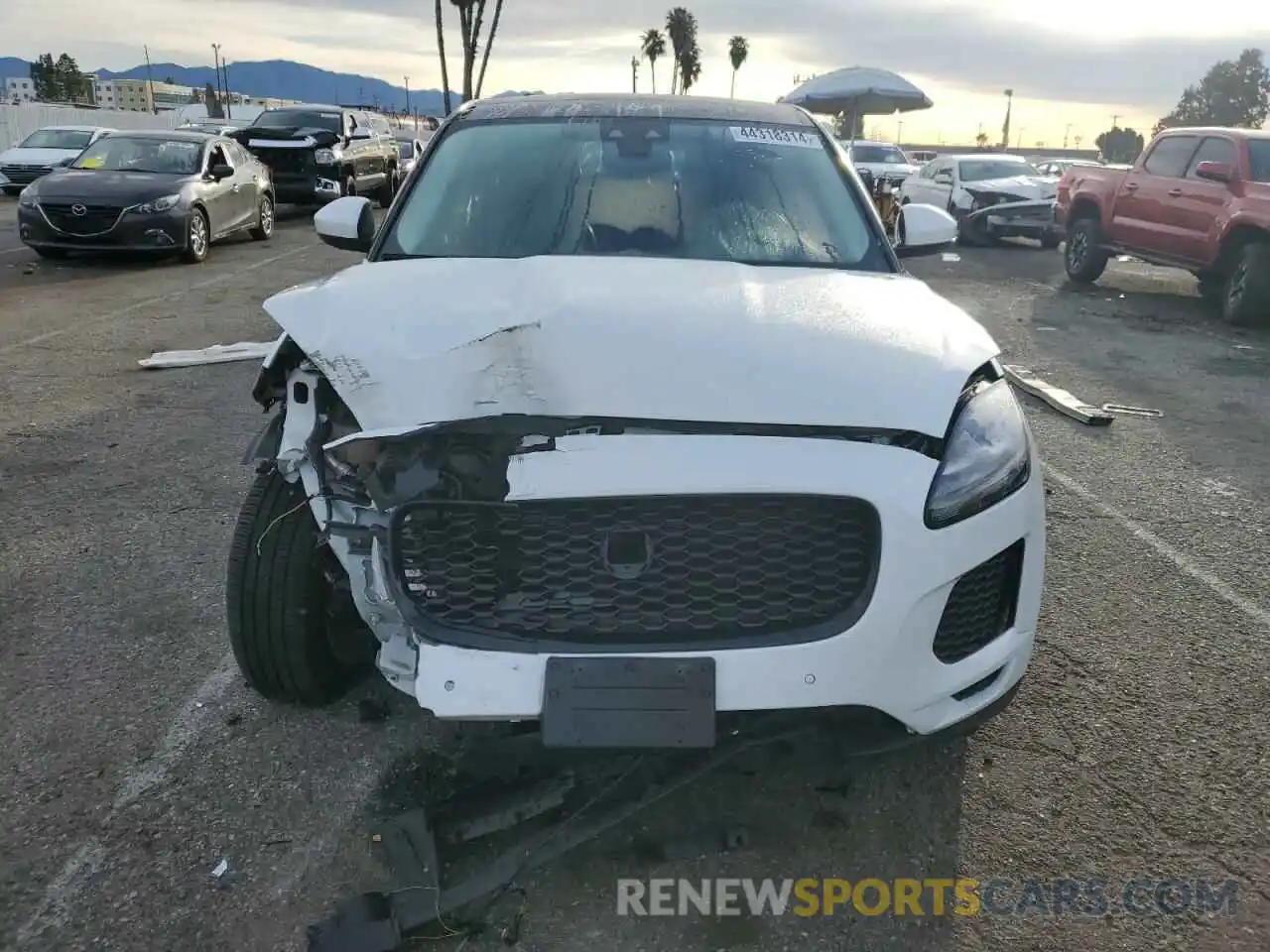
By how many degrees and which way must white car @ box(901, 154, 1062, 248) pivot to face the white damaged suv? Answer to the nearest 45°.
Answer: approximately 45° to its right

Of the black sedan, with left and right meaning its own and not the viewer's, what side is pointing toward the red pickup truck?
left

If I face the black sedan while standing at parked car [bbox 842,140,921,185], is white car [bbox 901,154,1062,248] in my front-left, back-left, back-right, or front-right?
front-left

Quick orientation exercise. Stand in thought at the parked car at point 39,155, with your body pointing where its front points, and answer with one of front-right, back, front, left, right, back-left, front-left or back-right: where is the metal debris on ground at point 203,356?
front-left

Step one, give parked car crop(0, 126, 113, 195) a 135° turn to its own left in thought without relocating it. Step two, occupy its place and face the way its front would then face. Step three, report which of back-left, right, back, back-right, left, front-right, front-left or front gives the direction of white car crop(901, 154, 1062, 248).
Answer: front-right

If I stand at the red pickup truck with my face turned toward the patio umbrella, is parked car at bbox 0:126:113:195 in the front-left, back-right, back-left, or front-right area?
front-left

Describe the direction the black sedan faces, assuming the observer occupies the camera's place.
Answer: facing the viewer and to the left of the viewer

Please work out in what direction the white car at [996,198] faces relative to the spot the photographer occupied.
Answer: facing the viewer and to the right of the viewer

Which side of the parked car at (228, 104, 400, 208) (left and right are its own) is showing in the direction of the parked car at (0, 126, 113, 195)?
right

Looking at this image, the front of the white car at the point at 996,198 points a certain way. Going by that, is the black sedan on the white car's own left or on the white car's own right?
on the white car's own right

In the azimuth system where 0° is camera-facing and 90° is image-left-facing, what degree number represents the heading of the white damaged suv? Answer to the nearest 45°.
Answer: approximately 0°

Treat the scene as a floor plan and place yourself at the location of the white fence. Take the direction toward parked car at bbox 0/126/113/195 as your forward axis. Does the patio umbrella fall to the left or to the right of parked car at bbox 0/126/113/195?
left

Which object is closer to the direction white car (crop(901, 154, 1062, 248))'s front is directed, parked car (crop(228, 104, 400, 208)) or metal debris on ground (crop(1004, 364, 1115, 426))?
the metal debris on ground

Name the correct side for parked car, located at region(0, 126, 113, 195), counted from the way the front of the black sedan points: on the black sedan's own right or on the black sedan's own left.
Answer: on the black sedan's own right

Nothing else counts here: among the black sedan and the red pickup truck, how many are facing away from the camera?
0

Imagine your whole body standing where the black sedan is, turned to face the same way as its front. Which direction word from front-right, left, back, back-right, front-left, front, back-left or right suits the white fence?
back-right
